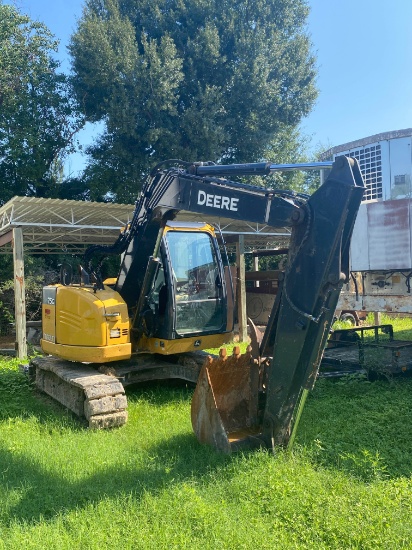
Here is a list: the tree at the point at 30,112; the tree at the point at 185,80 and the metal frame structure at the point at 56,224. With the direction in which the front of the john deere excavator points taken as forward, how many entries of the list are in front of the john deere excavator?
0

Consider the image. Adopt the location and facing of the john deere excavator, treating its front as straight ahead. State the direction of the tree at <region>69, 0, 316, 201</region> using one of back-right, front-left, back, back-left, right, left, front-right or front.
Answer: back-left

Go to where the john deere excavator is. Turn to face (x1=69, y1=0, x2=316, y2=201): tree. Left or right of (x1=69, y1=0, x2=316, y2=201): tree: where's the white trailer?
right

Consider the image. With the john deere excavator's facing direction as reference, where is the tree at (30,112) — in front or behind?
behind

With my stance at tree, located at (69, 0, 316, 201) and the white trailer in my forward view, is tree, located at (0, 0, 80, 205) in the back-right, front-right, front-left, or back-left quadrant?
back-right

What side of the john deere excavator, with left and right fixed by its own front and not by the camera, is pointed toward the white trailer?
left

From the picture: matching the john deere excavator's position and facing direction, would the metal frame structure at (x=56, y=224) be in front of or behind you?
behind

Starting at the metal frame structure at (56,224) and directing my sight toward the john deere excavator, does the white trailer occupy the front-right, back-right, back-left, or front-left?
front-left
